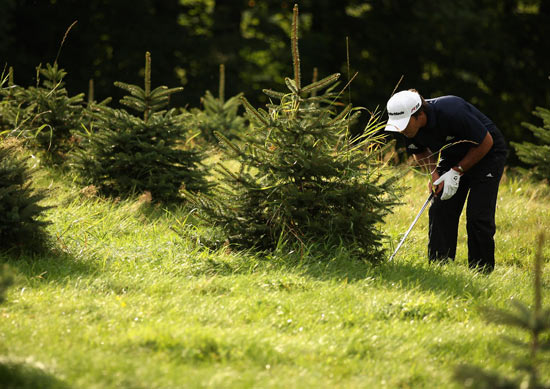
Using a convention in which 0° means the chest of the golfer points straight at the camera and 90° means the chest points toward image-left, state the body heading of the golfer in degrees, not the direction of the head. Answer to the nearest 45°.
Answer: approximately 45°

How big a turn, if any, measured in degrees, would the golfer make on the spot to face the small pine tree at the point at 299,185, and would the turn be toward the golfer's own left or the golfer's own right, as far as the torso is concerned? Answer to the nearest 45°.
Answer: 0° — they already face it

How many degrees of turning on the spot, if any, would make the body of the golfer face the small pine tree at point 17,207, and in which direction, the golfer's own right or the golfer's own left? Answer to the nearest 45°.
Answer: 0° — they already face it

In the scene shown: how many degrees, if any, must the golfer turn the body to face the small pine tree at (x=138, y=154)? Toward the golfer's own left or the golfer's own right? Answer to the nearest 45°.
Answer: approximately 45° to the golfer's own right

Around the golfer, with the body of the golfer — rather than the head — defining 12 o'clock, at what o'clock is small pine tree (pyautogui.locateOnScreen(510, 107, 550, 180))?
The small pine tree is roughly at 5 o'clock from the golfer.

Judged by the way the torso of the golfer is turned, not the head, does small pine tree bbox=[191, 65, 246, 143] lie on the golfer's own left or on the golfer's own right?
on the golfer's own right
